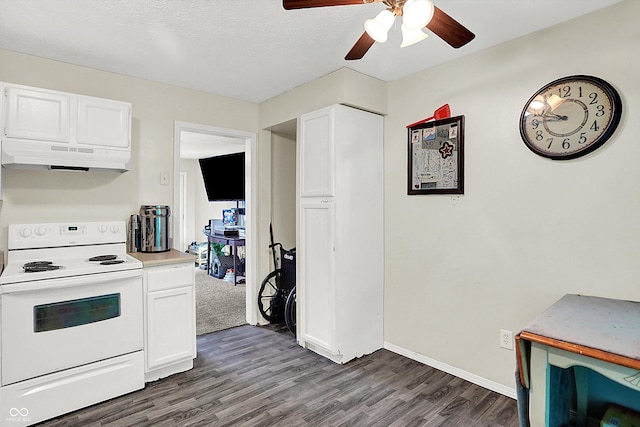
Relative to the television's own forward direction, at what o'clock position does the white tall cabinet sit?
The white tall cabinet is roughly at 10 o'clock from the television.

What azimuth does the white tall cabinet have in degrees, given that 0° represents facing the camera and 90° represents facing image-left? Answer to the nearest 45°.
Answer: approximately 45°

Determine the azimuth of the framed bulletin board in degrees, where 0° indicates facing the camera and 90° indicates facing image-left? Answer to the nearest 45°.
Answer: approximately 45°

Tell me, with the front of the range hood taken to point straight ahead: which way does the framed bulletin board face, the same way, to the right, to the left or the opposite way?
to the right

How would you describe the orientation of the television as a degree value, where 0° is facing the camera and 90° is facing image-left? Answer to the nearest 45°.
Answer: approximately 45°
